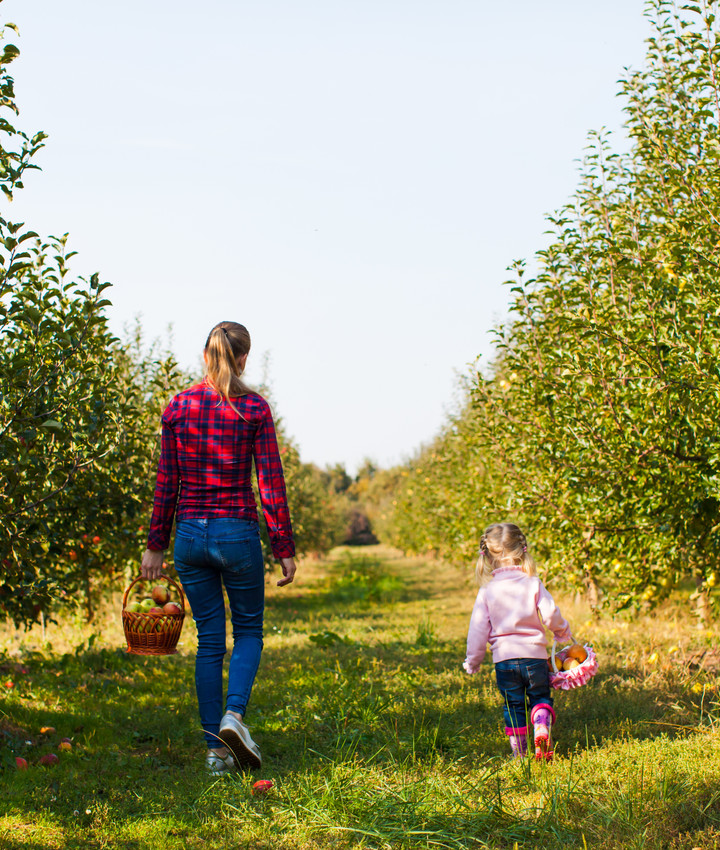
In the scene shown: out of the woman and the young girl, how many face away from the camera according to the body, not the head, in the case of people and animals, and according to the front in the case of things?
2

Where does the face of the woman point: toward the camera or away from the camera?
away from the camera

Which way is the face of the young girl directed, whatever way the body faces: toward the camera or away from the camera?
away from the camera

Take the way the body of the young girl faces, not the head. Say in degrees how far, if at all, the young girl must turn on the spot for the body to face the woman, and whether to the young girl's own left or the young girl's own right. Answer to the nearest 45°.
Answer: approximately 90° to the young girl's own left

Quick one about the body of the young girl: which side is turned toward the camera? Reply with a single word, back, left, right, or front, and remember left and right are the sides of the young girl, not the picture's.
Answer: back

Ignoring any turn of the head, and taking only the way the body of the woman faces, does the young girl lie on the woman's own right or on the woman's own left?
on the woman's own right

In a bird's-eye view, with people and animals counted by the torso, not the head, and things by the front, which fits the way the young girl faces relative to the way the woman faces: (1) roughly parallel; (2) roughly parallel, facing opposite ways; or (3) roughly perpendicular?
roughly parallel

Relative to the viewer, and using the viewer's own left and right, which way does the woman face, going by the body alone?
facing away from the viewer
